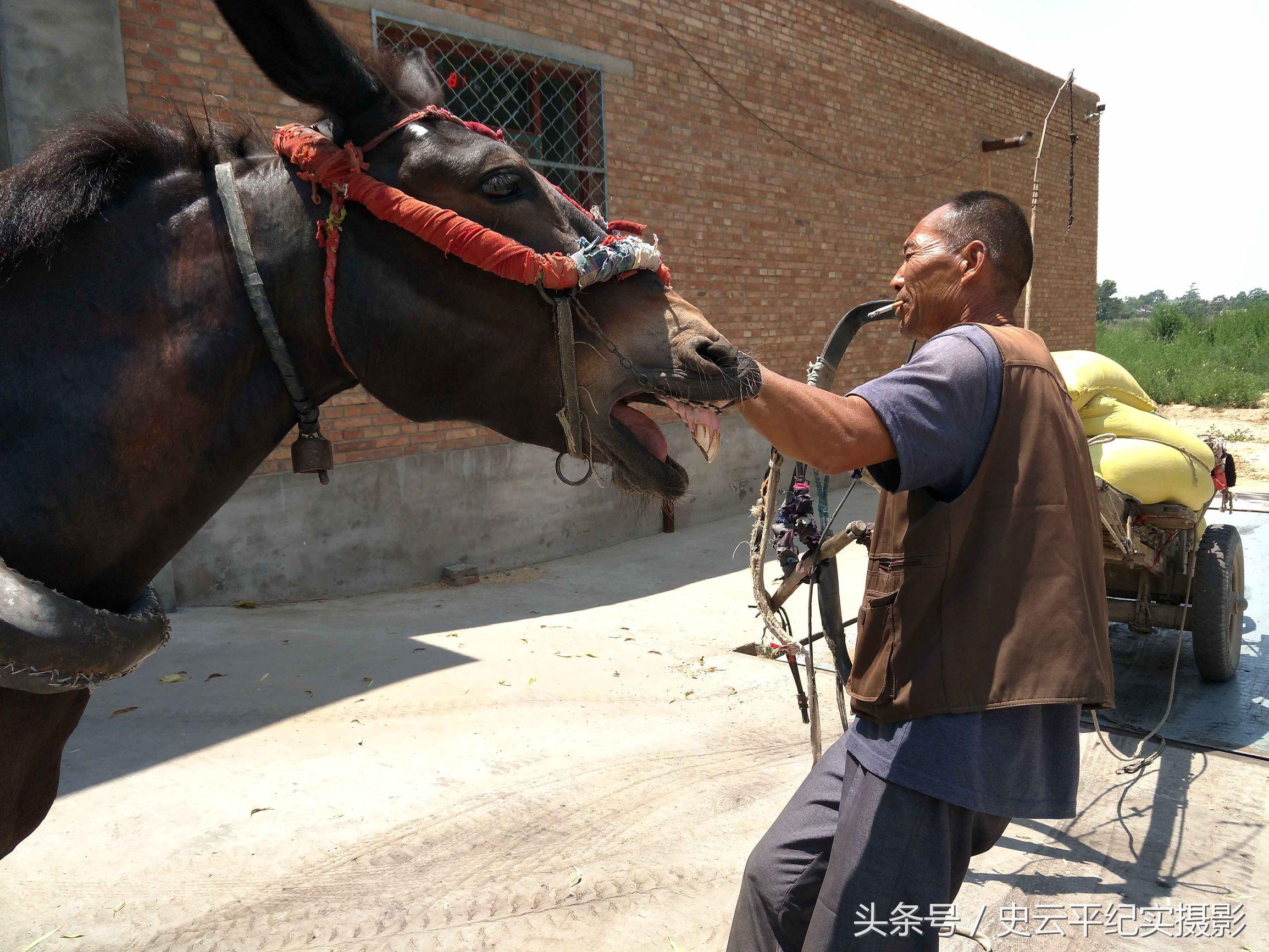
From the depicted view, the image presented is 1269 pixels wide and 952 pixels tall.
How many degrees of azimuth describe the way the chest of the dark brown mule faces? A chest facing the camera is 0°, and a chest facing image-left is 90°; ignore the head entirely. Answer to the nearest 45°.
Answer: approximately 270°

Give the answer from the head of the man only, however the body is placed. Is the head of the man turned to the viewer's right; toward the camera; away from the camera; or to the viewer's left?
to the viewer's left

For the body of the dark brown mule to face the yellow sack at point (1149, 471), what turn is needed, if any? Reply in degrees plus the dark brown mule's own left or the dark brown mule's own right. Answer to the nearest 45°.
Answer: approximately 45° to the dark brown mule's own left

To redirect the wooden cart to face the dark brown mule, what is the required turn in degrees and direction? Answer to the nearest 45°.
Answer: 0° — it already faces it

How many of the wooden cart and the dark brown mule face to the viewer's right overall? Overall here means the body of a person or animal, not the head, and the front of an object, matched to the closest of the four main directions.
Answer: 1

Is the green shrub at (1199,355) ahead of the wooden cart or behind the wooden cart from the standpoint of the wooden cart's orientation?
behind
